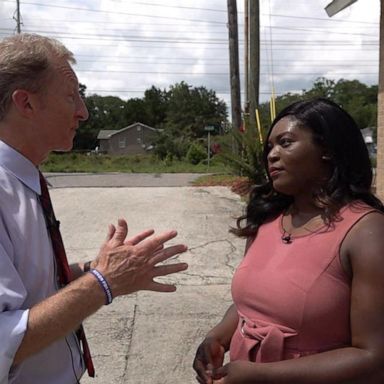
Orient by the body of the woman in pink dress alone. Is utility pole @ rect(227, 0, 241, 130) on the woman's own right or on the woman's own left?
on the woman's own right

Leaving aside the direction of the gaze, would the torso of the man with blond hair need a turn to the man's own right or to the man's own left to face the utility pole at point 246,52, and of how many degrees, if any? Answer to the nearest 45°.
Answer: approximately 90° to the man's own left

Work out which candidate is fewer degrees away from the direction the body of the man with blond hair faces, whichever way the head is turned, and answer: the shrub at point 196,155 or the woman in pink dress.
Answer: the woman in pink dress

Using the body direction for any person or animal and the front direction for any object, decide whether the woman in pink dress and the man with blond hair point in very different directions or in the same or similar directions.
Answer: very different directions

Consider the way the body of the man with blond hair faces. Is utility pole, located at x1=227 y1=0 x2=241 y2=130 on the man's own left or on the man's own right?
on the man's own left

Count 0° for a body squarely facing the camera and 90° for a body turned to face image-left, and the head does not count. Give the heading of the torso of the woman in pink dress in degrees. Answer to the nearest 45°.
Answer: approximately 45°

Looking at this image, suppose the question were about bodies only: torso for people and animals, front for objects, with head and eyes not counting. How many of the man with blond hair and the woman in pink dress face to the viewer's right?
1

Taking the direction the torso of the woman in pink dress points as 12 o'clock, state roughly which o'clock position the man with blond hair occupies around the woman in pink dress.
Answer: The man with blond hair is roughly at 1 o'clock from the woman in pink dress.

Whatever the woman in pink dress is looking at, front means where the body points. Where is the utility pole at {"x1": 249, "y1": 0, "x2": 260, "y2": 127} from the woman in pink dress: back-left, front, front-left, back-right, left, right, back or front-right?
back-right

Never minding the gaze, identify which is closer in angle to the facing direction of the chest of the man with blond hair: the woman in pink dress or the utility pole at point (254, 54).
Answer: the woman in pink dress

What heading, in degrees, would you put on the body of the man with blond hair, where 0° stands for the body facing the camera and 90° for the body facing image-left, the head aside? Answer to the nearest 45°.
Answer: approximately 270°

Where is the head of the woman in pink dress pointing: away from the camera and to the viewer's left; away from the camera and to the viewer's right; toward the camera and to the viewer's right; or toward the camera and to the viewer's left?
toward the camera and to the viewer's left

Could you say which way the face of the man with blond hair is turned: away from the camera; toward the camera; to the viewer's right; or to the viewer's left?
to the viewer's right

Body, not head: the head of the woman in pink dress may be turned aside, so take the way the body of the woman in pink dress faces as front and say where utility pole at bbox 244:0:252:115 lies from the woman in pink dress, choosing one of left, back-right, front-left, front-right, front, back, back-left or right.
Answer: back-right
